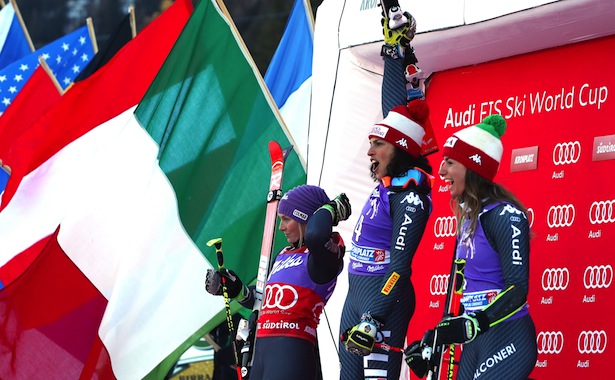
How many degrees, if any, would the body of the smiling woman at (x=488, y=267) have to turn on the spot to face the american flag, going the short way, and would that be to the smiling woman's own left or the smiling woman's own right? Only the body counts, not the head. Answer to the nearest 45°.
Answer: approximately 45° to the smiling woman's own right

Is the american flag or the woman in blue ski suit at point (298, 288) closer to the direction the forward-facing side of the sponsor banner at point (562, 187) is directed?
the woman in blue ski suit

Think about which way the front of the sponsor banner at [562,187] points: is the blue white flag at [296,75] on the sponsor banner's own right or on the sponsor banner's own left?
on the sponsor banner's own right

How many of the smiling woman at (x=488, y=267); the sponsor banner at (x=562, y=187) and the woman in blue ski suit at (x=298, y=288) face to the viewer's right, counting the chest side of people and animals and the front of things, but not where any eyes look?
0

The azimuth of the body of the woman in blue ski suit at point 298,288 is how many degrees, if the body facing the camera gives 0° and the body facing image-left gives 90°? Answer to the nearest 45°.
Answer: approximately 45°

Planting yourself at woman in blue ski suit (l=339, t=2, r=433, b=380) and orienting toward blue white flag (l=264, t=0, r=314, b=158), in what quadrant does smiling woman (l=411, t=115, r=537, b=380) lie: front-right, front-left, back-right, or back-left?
back-right

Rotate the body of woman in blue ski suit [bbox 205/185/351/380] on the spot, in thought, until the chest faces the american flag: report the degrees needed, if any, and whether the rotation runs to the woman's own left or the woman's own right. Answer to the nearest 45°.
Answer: approximately 90° to the woman's own right

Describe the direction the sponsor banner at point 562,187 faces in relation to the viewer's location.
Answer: facing the viewer and to the left of the viewer

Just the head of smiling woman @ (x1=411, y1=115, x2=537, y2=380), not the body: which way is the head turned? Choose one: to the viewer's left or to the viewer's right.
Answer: to the viewer's left

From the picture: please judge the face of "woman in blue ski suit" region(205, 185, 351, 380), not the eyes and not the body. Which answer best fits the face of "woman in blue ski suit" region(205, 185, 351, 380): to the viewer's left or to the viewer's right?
to the viewer's left

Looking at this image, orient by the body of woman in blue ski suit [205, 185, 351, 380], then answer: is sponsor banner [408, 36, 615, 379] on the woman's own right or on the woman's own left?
on the woman's own left
